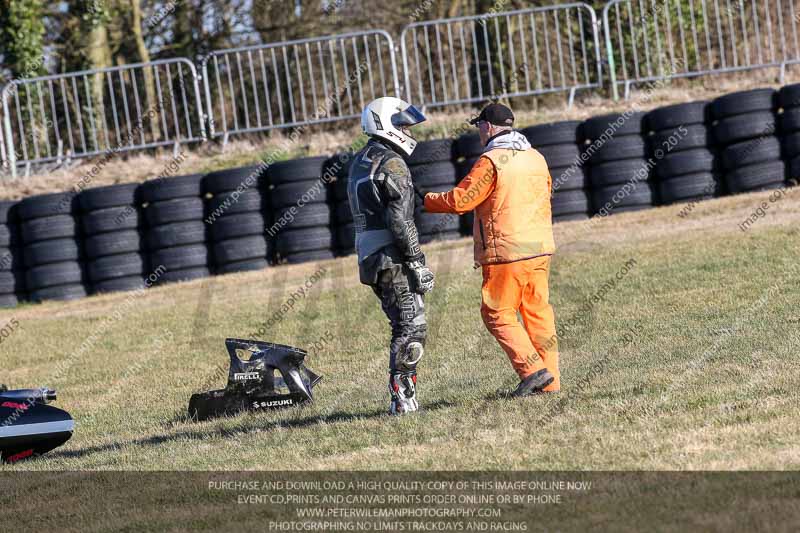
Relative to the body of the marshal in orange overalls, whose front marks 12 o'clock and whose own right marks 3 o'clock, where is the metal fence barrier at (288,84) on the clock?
The metal fence barrier is roughly at 1 o'clock from the marshal in orange overalls.

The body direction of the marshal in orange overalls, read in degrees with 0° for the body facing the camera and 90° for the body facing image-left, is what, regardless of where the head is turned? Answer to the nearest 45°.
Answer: approximately 135°

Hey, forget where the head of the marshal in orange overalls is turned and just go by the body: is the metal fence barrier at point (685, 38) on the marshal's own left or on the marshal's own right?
on the marshal's own right

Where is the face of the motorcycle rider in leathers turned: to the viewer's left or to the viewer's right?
to the viewer's right

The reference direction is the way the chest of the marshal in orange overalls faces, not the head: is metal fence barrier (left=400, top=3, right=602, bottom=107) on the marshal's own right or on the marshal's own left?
on the marshal's own right
